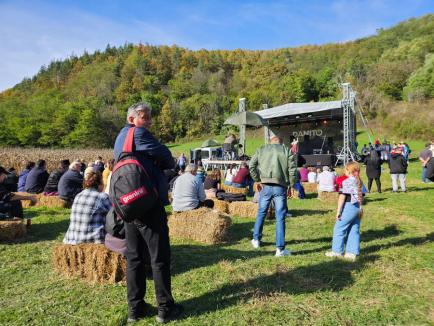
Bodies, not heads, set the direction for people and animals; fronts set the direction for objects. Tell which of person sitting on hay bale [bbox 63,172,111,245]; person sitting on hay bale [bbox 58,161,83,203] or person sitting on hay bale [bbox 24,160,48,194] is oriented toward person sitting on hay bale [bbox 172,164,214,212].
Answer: person sitting on hay bale [bbox 63,172,111,245]

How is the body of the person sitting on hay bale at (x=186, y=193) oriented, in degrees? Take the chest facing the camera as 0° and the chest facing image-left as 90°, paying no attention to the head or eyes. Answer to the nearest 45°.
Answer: approximately 225°

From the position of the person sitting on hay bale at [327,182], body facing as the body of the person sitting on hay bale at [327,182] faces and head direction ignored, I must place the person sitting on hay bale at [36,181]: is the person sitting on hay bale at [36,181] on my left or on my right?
on my left

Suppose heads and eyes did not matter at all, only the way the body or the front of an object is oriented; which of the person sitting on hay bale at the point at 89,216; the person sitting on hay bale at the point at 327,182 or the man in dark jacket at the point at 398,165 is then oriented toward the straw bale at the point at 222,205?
the person sitting on hay bale at the point at 89,216

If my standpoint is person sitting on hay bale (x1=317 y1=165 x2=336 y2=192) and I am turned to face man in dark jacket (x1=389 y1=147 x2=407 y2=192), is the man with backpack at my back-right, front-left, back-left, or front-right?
back-right

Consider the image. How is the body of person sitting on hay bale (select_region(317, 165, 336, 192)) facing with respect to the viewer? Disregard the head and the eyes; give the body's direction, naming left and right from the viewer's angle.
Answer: facing away from the viewer

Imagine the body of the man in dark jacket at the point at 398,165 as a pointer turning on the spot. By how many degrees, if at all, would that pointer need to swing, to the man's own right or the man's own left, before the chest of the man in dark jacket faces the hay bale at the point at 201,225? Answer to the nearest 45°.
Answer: approximately 180°

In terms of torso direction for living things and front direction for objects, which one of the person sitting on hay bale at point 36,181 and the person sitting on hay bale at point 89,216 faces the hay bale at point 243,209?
the person sitting on hay bale at point 89,216

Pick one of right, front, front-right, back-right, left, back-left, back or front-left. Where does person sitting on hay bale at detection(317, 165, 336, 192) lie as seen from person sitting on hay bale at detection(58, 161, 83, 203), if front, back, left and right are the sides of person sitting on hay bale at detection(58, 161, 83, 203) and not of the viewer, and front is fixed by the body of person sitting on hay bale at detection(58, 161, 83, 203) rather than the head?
front-right

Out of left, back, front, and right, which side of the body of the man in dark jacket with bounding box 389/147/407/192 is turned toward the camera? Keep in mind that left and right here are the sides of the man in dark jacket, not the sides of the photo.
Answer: back

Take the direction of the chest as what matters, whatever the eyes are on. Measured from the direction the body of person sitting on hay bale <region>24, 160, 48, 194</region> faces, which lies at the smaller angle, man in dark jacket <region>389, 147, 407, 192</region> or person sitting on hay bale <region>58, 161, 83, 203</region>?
the man in dark jacket

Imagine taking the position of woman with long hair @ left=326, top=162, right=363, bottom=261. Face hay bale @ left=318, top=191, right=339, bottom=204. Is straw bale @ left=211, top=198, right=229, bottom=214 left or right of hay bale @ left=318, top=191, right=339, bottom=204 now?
left

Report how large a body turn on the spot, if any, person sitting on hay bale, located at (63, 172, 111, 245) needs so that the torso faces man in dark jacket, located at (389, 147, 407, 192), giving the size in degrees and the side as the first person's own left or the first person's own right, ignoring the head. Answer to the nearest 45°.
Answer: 0° — they already face them

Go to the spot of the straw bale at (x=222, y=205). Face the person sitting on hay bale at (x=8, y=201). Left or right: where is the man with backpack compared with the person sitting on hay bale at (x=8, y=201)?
left

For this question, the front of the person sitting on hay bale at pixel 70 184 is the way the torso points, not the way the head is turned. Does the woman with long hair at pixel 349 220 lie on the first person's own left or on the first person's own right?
on the first person's own right

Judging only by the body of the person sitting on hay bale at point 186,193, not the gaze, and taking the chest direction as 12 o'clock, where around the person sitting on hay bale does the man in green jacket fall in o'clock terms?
The man in green jacket is roughly at 3 o'clock from the person sitting on hay bale.

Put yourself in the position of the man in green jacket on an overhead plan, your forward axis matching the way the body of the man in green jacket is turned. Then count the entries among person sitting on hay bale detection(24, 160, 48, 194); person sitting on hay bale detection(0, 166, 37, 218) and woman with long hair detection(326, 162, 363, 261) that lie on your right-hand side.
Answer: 1

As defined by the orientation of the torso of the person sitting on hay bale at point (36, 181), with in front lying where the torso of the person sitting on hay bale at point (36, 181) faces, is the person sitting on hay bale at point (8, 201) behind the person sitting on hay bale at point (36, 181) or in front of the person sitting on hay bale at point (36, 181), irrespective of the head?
behind
